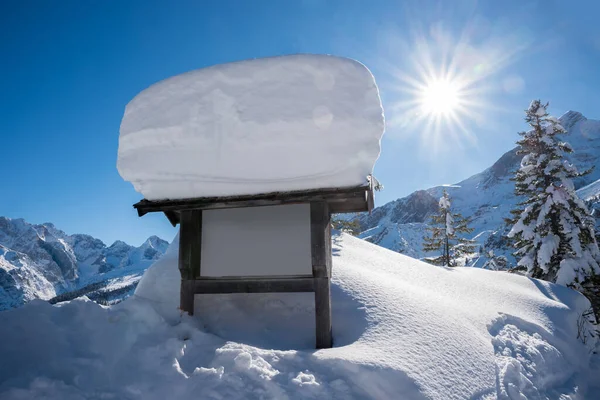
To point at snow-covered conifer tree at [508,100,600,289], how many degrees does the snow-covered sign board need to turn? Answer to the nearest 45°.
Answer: approximately 135° to its left

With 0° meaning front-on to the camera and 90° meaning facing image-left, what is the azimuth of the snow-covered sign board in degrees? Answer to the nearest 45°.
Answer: approximately 0°

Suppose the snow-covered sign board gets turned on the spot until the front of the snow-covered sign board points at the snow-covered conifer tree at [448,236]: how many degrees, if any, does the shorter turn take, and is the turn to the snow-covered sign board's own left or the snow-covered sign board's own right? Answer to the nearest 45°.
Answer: approximately 135° to the snow-covered sign board's own left
